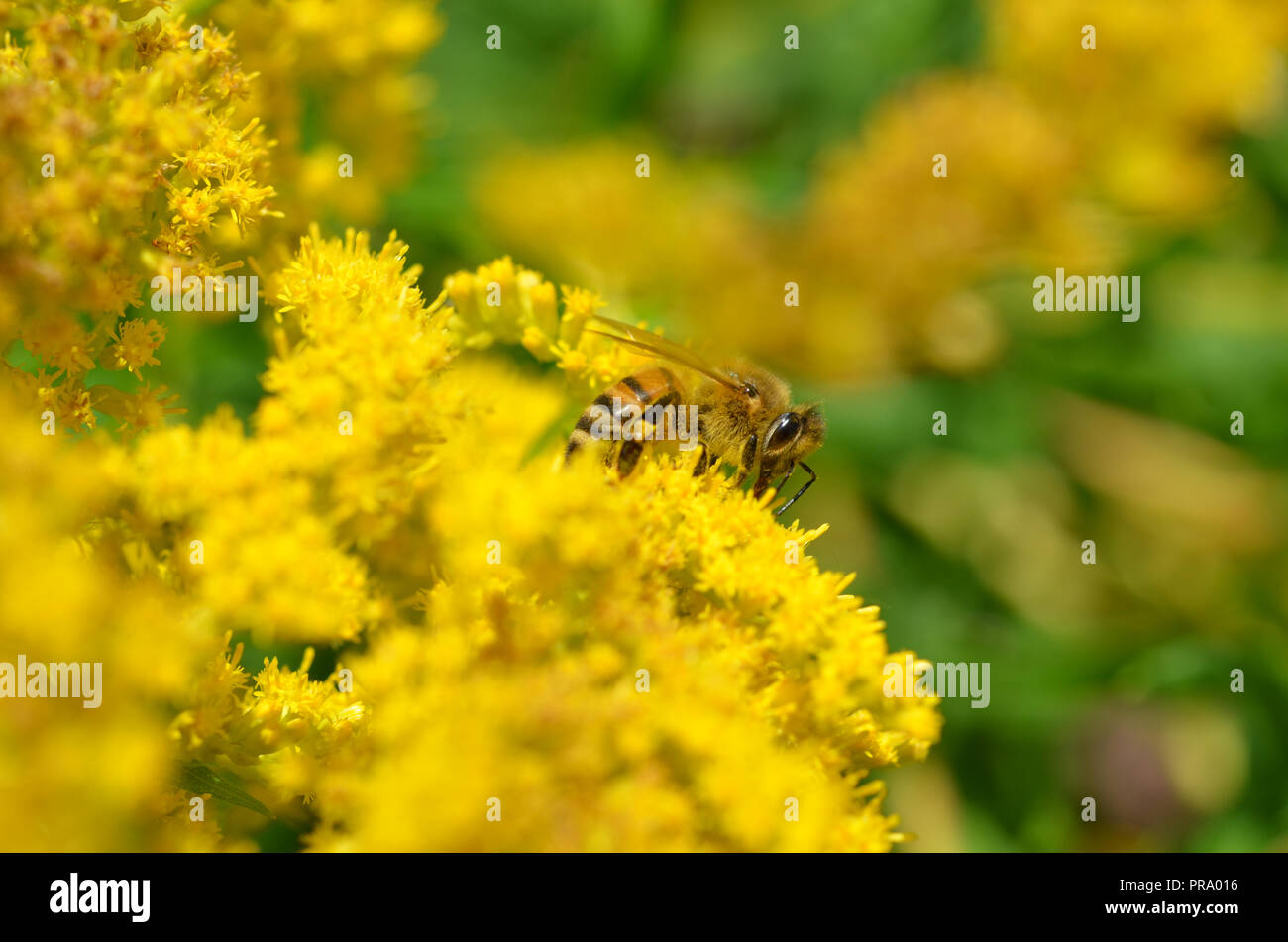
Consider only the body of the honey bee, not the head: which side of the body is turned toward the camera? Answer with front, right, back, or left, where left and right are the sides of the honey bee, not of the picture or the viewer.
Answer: right

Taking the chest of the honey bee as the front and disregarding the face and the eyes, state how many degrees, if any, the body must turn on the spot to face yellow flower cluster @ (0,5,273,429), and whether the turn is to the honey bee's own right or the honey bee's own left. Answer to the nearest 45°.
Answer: approximately 135° to the honey bee's own right

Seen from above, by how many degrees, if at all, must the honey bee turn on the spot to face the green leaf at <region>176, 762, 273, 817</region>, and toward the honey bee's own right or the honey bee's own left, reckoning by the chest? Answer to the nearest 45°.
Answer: approximately 135° to the honey bee's own right
